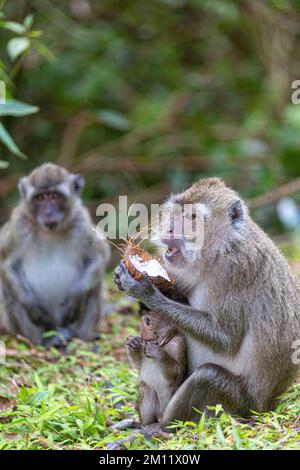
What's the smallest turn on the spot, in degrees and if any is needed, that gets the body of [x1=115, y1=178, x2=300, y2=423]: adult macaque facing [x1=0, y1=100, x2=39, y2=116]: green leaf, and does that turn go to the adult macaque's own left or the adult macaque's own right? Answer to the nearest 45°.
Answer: approximately 45° to the adult macaque's own right

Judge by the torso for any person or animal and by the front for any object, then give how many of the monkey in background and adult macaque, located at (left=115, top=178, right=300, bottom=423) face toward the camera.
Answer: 1

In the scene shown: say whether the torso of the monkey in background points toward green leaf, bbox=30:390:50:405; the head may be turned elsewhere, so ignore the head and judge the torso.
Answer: yes

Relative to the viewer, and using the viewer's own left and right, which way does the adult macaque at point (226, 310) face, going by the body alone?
facing to the left of the viewer

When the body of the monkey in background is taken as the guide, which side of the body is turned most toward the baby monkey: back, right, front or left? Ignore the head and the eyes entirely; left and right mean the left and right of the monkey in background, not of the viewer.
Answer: front

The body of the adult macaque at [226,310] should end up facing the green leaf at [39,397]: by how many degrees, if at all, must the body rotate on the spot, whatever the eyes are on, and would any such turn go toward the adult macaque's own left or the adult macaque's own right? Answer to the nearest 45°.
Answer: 0° — it already faces it

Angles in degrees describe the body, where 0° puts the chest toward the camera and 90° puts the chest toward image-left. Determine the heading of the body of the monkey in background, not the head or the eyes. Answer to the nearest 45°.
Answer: approximately 0°
